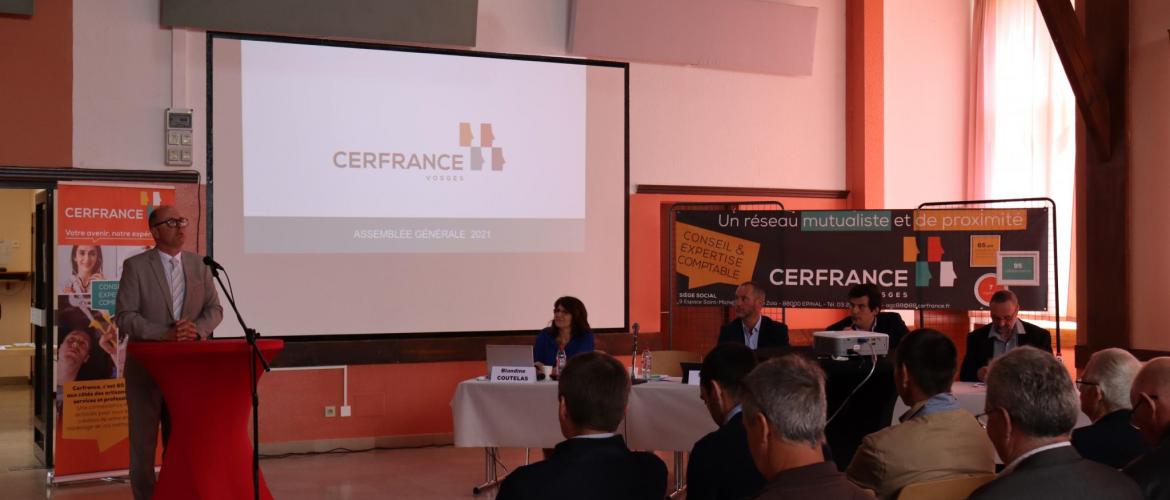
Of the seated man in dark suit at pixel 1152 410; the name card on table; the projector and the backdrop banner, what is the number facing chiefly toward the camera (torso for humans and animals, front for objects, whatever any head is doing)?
2

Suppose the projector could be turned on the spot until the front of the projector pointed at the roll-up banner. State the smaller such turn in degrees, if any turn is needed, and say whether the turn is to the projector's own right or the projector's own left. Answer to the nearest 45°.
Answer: approximately 45° to the projector's own left

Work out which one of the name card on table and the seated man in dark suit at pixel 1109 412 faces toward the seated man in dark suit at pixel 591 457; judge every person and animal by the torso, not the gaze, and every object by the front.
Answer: the name card on table

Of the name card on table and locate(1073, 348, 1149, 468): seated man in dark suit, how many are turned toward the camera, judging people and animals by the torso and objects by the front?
1

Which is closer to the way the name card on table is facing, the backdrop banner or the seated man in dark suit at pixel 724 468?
the seated man in dark suit

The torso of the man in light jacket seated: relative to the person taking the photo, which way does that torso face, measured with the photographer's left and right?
facing away from the viewer and to the left of the viewer

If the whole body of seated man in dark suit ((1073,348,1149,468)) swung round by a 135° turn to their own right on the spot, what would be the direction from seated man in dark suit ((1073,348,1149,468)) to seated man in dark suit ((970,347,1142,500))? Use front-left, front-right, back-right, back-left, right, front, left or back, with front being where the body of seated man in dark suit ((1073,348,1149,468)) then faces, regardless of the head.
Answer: right

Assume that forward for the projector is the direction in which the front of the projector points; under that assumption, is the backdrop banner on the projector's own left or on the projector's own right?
on the projector's own right
